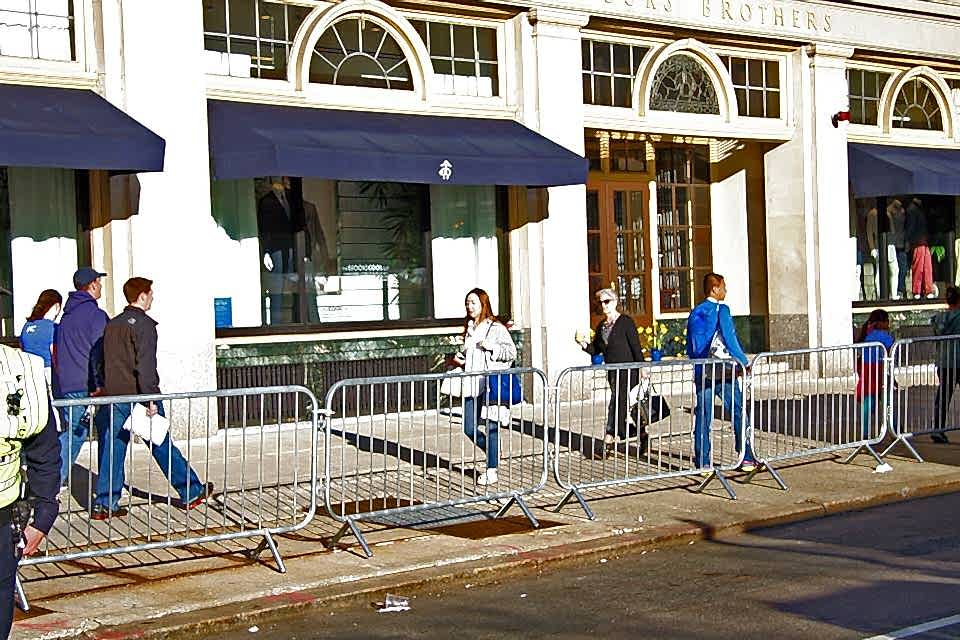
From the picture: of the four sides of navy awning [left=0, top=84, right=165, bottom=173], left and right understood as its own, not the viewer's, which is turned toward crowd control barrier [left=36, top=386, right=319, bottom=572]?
front

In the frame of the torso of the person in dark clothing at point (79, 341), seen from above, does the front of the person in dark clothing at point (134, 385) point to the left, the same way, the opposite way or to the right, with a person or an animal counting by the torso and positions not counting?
the same way

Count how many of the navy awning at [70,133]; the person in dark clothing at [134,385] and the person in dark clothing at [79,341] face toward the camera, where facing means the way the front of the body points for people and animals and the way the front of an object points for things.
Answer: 1

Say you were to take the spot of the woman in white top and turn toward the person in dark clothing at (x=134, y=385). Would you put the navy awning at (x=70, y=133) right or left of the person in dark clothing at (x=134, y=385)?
right

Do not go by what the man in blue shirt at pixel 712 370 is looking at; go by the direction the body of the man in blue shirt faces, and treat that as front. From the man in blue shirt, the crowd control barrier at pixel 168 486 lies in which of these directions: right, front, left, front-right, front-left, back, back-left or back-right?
back

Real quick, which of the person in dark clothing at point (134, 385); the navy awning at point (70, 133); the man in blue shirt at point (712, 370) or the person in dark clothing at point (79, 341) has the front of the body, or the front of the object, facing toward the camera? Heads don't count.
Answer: the navy awning

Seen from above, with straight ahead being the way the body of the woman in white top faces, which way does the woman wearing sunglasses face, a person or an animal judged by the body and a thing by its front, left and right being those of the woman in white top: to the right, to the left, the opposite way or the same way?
the same way

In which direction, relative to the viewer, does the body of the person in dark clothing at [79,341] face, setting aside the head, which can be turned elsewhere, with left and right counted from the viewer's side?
facing away from the viewer and to the right of the viewer

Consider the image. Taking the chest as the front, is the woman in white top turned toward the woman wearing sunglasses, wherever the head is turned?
no

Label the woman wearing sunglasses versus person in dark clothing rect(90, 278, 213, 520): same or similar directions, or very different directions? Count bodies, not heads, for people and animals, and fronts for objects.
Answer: very different directions

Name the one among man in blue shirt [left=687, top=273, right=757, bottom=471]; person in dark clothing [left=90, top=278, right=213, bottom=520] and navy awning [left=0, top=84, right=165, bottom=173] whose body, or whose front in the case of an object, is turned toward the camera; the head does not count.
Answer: the navy awning

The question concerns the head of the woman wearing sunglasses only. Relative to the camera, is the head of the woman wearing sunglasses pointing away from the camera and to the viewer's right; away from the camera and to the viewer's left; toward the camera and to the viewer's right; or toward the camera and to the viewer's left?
toward the camera and to the viewer's left

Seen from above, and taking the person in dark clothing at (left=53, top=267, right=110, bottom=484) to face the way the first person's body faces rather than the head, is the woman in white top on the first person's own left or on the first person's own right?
on the first person's own right

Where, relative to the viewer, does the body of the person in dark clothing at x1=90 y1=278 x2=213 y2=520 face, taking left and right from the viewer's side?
facing away from the viewer and to the right of the viewer

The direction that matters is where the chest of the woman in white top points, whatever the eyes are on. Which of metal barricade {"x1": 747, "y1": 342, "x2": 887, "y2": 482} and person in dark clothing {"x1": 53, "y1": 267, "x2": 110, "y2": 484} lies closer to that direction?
the person in dark clothing

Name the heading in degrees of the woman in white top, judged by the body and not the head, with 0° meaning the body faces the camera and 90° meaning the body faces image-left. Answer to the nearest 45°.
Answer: approximately 45°

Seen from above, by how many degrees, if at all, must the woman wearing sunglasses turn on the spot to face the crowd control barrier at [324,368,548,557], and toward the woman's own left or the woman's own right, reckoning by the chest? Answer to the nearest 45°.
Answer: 0° — they already face it

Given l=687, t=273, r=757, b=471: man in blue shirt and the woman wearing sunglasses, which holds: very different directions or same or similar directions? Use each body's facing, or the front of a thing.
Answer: very different directions

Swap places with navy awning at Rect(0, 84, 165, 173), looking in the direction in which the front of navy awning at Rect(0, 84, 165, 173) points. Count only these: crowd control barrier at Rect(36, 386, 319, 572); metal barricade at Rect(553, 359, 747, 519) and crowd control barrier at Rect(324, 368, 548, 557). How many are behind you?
0

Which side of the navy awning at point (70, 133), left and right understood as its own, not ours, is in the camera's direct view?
front
